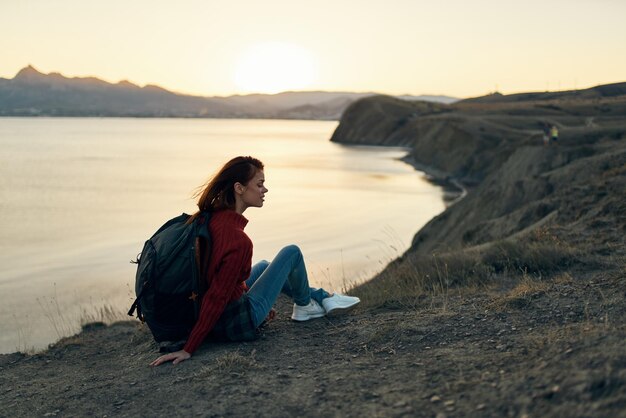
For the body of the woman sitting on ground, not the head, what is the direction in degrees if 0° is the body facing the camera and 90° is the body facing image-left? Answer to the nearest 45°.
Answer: approximately 270°

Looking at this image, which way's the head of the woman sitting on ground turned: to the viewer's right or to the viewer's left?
to the viewer's right
